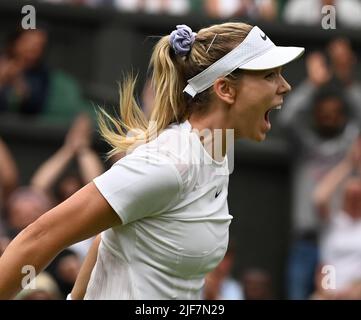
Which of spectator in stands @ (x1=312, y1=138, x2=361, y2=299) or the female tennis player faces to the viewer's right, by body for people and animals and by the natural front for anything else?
the female tennis player

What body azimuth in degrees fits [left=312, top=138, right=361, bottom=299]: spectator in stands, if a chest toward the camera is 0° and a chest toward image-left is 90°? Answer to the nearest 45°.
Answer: approximately 0°

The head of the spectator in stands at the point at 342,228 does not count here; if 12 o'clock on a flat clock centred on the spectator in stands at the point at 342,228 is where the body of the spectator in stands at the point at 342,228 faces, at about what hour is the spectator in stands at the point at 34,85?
the spectator in stands at the point at 34,85 is roughly at 3 o'clock from the spectator in stands at the point at 342,228.

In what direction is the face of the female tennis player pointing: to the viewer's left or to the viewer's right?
to the viewer's right

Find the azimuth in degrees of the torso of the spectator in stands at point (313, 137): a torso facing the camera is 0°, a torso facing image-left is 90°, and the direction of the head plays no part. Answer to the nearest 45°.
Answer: approximately 0°

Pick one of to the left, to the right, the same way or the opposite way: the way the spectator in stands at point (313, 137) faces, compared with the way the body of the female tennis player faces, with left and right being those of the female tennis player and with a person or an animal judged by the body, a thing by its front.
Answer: to the right

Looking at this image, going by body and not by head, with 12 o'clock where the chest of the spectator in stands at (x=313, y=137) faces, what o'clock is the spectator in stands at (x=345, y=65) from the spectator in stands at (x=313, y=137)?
the spectator in stands at (x=345, y=65) is roughly at 7 o'clock from the spectator in stands at (x=313, y=137).
